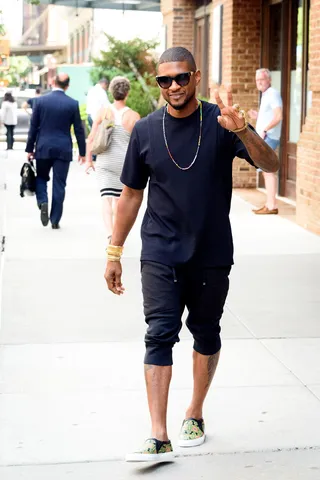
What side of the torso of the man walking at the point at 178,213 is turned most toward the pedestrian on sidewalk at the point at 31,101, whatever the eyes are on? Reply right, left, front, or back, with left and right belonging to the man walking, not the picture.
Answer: back

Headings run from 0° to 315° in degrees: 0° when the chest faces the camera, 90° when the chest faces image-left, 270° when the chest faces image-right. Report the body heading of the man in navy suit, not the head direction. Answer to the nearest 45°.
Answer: approximately 180°

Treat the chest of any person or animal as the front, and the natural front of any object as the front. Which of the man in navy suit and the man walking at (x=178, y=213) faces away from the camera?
the man in navy suit

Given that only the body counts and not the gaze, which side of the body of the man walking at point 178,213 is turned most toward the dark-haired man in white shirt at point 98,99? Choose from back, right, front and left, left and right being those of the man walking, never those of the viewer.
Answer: back

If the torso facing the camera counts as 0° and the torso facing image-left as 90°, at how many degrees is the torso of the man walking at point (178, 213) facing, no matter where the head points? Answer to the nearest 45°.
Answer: approximately 0°

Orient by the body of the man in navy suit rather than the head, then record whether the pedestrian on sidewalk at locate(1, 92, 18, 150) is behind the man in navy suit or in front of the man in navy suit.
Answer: in front

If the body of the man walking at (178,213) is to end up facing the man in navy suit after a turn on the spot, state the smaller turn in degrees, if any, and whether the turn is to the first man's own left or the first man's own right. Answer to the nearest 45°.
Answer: approximately 180°

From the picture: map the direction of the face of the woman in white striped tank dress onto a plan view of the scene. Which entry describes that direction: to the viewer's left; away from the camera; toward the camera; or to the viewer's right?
away from the camera

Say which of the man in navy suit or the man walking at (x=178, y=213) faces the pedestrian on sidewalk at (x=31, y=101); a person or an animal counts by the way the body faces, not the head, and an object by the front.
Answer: the man in navy suit

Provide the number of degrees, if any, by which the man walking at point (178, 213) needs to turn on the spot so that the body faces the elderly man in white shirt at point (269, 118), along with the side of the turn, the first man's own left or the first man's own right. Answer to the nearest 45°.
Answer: approximately 180°
